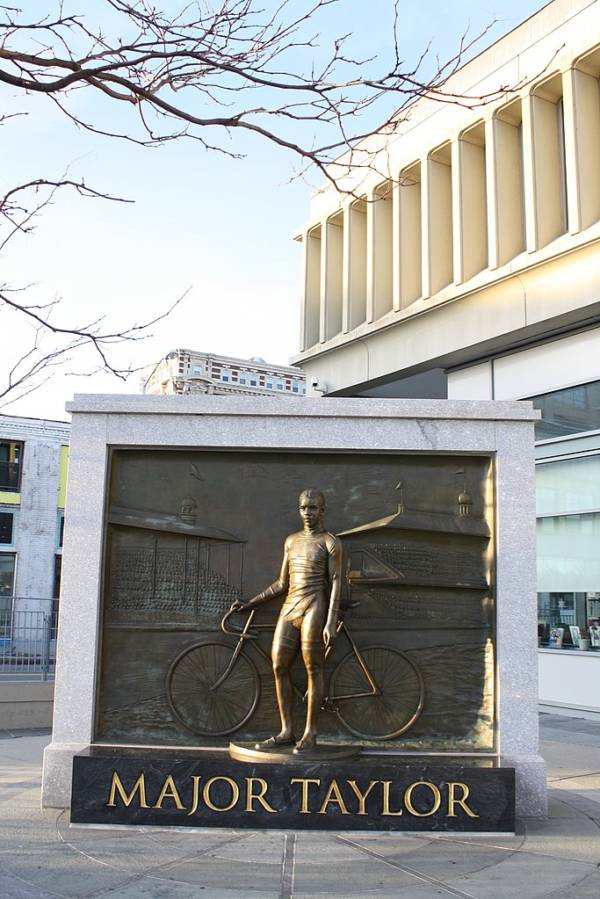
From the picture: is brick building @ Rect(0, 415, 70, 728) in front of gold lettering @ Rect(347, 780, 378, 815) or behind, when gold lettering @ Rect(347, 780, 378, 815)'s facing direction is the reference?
behind

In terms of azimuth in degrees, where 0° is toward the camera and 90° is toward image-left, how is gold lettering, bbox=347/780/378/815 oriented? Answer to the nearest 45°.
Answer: approximately 0°

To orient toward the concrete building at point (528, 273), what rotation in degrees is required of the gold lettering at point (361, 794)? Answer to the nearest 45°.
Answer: approximately 180°

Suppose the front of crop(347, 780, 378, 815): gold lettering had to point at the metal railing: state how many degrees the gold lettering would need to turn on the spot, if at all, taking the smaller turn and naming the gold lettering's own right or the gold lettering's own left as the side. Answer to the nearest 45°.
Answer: approximately 135° to the gold lettering's own right
